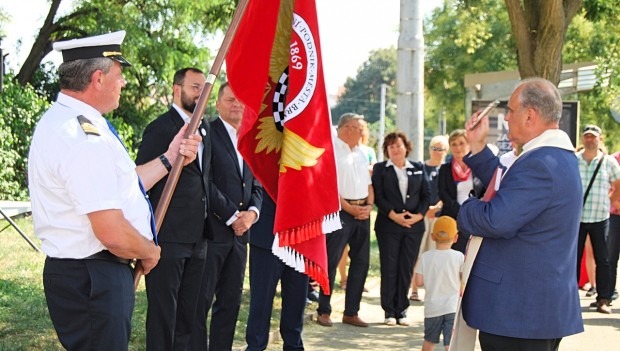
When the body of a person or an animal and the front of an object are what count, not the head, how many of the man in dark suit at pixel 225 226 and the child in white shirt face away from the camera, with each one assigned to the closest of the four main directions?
1

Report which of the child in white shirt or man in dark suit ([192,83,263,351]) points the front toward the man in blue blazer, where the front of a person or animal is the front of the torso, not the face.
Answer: the man in dark suit

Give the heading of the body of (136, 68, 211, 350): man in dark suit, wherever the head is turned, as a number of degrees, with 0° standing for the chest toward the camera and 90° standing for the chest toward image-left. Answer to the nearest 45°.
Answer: approximately 315°

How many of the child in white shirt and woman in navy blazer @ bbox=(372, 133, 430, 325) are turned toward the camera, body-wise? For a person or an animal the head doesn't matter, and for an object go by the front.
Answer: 1

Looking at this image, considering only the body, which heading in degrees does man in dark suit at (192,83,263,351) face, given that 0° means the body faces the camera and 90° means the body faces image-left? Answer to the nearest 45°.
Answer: approximately 315°

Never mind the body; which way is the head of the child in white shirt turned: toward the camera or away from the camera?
away from the camera

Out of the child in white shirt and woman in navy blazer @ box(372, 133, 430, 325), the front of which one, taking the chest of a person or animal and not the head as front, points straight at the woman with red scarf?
the child in white shirt

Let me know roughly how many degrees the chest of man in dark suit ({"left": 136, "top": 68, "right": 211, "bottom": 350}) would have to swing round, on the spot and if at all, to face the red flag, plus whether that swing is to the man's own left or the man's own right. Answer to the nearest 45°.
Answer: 0° — they already face it

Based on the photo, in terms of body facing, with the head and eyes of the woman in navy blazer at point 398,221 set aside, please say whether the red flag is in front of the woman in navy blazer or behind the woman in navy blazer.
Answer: in front

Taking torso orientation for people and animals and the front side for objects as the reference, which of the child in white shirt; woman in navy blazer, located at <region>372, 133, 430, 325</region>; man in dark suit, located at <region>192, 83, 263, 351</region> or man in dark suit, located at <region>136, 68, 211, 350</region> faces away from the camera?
the child in white shirt

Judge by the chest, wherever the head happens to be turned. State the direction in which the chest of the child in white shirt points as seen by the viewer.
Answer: away from the camera

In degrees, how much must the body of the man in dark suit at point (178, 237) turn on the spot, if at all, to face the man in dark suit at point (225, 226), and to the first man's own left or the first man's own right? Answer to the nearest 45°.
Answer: approximately 90° to the first man's own left

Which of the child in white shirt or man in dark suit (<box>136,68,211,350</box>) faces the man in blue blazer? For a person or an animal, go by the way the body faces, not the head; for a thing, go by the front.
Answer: the man in dark suit
